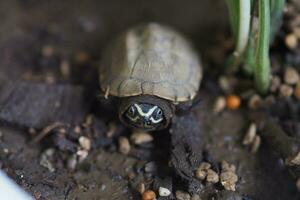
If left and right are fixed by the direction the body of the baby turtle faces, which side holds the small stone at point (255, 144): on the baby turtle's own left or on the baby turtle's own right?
on the baby turtle's own left

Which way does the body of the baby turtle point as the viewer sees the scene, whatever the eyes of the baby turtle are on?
toward the camera

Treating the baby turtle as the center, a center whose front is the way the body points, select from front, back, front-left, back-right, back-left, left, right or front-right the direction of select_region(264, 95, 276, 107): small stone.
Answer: left

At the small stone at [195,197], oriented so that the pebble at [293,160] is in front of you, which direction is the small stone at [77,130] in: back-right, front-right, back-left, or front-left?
back-left

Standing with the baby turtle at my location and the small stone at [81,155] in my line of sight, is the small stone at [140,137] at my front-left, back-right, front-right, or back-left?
front-left

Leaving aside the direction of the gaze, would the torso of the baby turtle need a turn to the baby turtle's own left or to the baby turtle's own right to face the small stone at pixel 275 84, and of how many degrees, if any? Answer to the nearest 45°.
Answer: approximately 90° to the baby turtle's own left

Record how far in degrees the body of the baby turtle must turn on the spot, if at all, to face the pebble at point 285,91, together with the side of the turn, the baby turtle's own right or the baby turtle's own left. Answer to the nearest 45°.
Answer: approximately 90° to the baby turtle's own left
